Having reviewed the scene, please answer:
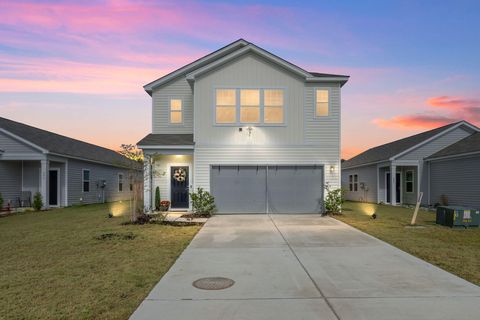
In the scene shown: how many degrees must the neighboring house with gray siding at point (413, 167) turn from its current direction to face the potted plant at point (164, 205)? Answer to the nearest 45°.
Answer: approximately 90° to its right

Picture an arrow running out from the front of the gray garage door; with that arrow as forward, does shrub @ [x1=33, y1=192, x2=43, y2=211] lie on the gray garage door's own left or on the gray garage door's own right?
on the gray garage door's own right

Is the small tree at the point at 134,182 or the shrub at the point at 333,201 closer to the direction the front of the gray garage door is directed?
the small tree

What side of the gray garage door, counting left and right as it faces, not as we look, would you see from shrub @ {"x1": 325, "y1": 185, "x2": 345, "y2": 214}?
left

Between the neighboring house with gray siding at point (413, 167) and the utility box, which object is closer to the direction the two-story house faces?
the utility box

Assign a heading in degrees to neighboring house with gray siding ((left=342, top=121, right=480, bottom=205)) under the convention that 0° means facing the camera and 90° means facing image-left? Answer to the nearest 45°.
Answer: approximately 315°

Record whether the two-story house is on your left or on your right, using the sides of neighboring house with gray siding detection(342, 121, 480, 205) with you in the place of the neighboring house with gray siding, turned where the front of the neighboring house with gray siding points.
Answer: on your right

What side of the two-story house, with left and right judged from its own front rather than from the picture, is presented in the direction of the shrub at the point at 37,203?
right

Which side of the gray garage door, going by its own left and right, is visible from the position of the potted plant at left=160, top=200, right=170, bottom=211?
right

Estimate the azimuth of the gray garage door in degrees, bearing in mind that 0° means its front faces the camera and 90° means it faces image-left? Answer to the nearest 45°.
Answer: approximately 0°
